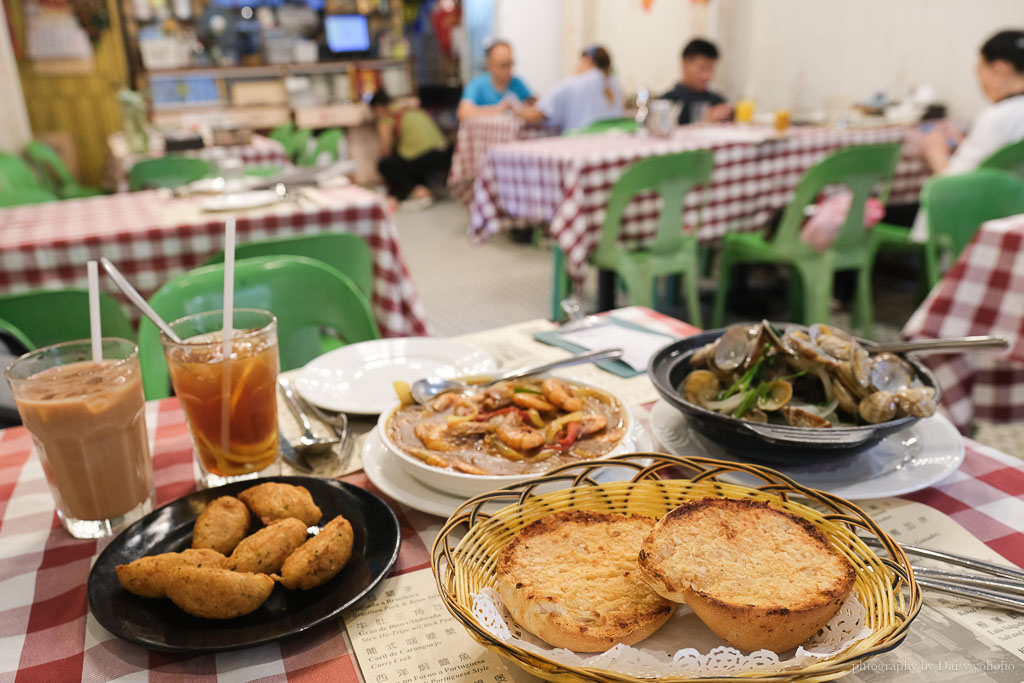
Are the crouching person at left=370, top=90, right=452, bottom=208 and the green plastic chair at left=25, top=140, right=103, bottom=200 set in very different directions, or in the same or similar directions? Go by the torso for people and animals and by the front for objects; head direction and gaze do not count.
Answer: very different directions

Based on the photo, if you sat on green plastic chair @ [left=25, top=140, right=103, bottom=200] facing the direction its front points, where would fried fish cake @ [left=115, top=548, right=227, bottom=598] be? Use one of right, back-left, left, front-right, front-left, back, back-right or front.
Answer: right

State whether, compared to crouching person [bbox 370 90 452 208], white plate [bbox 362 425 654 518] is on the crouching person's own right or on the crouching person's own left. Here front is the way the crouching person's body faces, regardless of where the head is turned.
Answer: on the crouching person's own left

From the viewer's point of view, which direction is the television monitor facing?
toward the camera

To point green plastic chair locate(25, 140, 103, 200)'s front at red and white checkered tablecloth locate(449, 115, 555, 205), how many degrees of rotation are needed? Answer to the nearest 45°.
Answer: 0° — it already faces it

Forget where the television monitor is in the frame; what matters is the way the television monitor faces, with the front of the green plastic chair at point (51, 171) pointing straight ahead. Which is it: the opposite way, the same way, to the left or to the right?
to the right

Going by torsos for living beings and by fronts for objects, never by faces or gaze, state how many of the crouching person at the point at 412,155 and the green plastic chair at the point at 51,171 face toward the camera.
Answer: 0

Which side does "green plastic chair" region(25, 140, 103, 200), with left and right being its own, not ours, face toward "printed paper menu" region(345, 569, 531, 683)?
right

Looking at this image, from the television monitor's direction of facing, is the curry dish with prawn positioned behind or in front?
in front

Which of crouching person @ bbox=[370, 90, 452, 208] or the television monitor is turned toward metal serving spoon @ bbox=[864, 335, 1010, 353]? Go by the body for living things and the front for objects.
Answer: the television monitor

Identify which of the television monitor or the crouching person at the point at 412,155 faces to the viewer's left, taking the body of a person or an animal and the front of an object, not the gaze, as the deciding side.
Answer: the crouching person

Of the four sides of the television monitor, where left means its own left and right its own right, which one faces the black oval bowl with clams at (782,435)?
front

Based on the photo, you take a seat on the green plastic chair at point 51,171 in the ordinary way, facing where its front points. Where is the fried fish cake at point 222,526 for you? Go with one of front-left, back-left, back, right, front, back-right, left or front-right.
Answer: right

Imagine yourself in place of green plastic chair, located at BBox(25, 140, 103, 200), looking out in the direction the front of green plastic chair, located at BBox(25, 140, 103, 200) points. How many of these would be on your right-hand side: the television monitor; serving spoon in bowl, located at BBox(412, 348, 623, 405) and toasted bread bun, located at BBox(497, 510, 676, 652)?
2

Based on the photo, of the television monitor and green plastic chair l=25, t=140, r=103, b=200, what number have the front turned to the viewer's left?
0

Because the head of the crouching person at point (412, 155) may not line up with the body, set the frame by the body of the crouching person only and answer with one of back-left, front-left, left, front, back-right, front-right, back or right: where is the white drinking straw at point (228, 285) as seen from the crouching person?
left

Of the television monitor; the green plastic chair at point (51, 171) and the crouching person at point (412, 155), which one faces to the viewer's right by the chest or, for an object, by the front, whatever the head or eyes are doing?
the green plastic chair

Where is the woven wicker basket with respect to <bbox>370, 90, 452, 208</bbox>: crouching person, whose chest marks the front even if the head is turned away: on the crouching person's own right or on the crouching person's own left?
on the crouching person's own left

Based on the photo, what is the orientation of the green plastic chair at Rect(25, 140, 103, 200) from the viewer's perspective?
to the viewer's right

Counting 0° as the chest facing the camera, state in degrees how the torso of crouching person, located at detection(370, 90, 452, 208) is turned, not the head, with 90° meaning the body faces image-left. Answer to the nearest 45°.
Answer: approximately 90°
